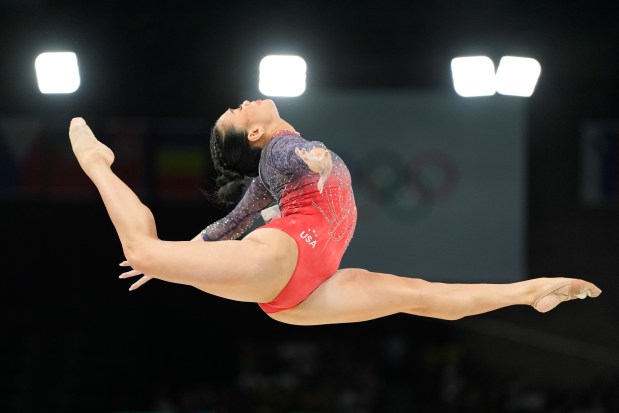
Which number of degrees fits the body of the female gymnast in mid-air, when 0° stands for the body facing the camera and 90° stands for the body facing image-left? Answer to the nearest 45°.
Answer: approximately 270°

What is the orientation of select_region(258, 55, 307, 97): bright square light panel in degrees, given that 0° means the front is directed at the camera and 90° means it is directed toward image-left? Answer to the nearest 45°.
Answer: approximately 0°

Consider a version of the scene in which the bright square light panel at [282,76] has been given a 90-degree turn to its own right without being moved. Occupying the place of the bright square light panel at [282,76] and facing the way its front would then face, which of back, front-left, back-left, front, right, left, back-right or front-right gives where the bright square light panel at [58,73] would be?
front

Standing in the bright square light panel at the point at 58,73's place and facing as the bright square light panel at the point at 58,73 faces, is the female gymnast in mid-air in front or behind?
in front
